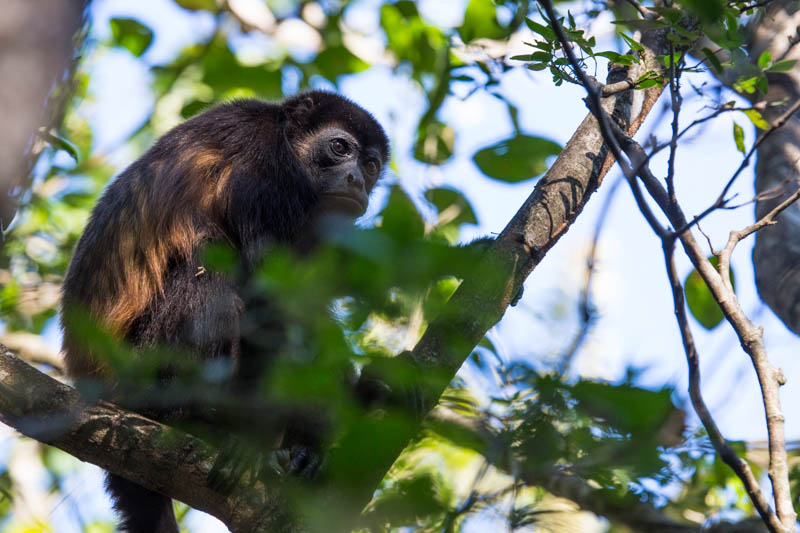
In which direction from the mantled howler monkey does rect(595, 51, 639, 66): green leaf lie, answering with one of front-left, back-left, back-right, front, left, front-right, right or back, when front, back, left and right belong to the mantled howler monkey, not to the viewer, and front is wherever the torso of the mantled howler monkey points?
front-right

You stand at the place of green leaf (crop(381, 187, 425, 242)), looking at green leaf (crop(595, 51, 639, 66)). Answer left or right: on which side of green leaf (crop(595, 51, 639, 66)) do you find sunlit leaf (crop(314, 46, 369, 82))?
left

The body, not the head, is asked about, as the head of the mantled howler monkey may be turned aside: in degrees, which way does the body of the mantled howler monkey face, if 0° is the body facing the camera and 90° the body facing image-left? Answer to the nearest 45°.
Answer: approximately 270°

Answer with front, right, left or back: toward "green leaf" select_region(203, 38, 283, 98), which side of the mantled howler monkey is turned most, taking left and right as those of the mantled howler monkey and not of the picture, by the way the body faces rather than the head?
left
